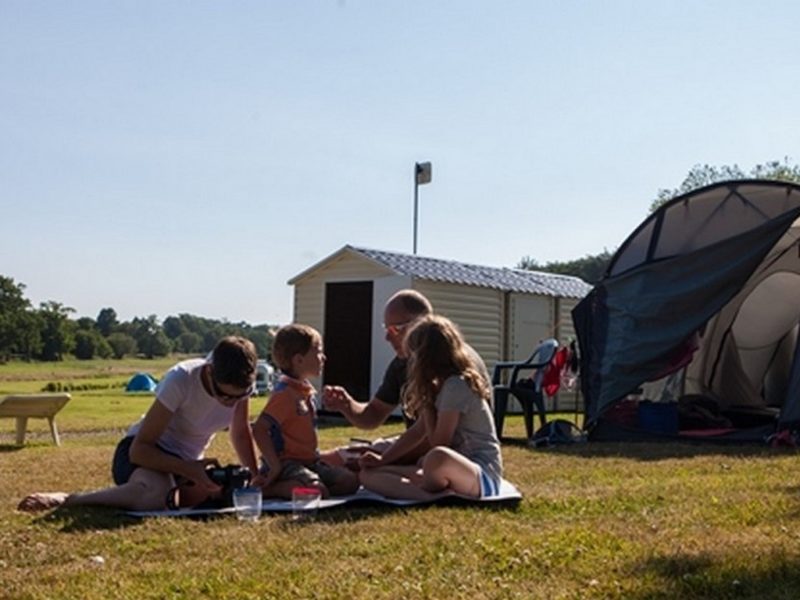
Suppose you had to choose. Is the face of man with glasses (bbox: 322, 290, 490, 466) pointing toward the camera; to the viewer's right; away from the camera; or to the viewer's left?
to the viewer's left

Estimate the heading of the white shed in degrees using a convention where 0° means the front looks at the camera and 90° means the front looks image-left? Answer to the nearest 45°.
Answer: approximately 45°

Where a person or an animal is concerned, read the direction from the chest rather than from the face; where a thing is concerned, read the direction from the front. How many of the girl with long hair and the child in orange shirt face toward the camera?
0

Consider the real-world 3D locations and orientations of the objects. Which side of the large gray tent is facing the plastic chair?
right

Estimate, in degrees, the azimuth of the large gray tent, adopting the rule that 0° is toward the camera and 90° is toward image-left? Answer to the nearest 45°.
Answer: approximately 0°

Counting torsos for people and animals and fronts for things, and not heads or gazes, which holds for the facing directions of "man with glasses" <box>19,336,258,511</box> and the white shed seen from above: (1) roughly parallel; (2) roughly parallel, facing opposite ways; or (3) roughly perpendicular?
roughly perpendicular

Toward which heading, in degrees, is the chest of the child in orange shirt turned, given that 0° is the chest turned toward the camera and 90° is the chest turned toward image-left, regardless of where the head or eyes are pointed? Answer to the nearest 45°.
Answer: approximately 270°

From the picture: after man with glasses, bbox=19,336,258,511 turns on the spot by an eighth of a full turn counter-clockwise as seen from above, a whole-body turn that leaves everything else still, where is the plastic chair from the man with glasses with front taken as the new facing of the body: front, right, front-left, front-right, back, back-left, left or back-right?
front-left
